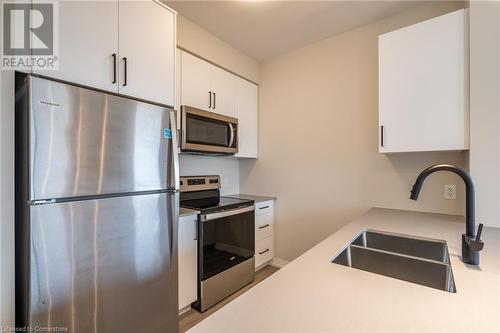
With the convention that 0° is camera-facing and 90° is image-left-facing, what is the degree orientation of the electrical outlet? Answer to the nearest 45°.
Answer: approximately 0°

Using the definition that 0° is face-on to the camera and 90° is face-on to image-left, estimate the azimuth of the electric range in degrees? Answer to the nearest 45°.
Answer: approximately 315°

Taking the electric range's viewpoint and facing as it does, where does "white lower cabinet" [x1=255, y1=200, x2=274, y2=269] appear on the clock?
The white lower cabinet is roughly at 9 o'clock from the electric range.

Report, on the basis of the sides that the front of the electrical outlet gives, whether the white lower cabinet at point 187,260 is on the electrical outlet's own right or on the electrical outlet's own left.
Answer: on the electrical outlet's own right

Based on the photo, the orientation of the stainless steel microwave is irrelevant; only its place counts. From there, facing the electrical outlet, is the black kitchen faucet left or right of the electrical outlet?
right

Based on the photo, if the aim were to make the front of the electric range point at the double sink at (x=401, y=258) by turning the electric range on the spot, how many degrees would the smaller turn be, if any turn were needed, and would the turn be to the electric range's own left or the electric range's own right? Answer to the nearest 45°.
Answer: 0° — it already faces it

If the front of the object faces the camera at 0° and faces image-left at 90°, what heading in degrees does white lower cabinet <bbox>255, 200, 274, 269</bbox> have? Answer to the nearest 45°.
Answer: approximately 315°

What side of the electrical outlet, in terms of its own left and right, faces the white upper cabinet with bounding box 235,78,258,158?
right
